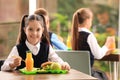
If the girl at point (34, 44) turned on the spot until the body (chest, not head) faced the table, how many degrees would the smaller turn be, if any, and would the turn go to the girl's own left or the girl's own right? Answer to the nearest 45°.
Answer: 0° — they already face it

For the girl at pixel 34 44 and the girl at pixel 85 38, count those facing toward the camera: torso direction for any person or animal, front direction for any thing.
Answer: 1

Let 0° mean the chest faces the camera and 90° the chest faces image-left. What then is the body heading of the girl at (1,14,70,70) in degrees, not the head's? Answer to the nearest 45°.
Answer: approximately 0°

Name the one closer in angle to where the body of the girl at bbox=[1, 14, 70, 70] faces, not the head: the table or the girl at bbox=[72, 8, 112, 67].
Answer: the table
